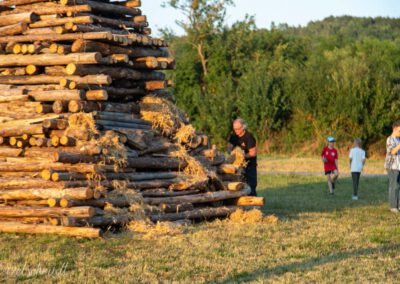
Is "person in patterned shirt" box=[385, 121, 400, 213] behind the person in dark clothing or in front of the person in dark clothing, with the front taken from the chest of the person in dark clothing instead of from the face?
behind

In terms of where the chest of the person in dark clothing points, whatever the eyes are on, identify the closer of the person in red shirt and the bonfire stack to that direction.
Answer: the bonfire stack

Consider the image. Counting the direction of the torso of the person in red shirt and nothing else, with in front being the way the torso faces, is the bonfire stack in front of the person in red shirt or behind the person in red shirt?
in front

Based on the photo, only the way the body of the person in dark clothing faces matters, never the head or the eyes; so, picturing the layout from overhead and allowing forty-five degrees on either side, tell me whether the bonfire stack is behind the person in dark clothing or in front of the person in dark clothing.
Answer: in front

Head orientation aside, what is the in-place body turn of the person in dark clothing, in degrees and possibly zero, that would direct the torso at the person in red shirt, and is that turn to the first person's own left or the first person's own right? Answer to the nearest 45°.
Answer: approximately 180°

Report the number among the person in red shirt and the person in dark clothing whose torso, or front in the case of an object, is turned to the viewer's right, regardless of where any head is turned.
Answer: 0
